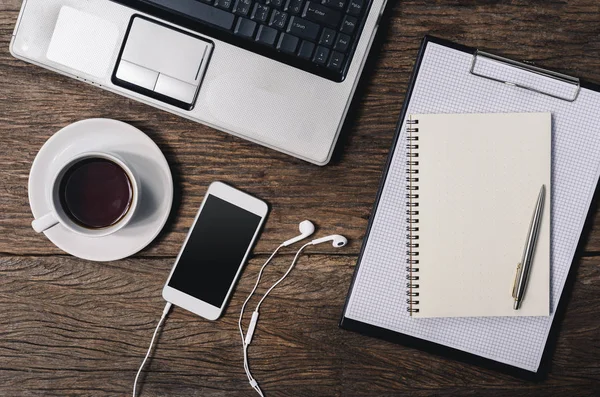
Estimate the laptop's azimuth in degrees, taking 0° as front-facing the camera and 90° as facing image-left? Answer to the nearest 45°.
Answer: approximately 0°
